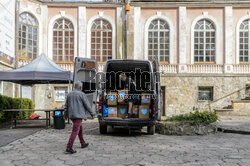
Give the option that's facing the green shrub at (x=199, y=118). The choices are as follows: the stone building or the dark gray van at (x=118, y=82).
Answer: the stone building

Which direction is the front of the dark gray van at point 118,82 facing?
away from the camera

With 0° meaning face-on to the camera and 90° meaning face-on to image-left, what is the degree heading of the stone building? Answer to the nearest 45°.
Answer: approximately 0°

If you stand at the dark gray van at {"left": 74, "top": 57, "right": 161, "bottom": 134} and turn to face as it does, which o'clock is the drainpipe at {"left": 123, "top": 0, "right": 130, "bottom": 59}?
The drainpipe is roughly at 12 o'clock from the dark gray van.

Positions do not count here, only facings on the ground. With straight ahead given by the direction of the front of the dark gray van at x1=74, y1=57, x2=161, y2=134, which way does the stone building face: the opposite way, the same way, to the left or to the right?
the opposite way

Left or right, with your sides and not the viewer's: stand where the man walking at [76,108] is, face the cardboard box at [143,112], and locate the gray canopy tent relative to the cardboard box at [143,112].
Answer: left

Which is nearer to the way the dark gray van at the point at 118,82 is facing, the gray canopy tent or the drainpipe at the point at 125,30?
the drainpipe
